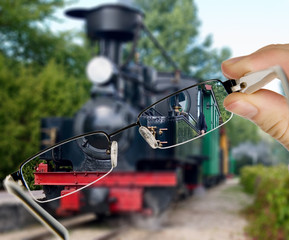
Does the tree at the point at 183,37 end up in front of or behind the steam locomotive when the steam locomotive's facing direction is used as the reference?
behind

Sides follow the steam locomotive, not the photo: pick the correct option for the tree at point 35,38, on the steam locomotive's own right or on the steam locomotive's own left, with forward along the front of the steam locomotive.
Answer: on the steam locomotive's own right

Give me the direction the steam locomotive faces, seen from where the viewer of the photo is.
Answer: facing the viewer and to the left of the viewer

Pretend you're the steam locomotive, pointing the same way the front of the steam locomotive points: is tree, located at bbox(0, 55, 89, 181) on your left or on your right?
on your right
